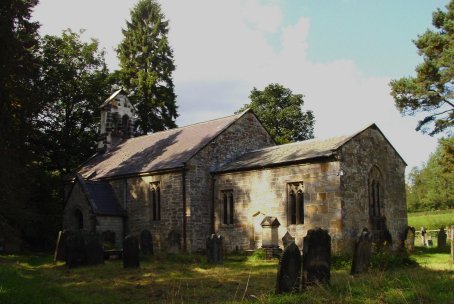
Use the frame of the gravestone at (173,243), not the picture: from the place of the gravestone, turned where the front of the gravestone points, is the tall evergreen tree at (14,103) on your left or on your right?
on your right

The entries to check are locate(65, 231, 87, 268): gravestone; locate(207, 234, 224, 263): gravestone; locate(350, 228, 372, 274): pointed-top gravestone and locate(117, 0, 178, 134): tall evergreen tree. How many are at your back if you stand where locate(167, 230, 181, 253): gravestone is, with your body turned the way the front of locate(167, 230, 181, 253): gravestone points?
1

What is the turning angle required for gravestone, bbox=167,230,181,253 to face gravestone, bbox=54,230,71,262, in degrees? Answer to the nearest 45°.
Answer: approximately 90° to its right

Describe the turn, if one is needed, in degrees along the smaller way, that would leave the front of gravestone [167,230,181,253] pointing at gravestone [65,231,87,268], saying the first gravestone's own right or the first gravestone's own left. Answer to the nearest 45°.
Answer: approximately 45° to the first gravestone's own right

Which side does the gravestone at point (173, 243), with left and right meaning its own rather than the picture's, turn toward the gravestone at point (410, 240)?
left

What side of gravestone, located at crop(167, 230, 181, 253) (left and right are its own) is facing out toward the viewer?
front

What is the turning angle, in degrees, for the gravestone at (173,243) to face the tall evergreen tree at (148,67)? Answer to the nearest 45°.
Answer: approximately 180°

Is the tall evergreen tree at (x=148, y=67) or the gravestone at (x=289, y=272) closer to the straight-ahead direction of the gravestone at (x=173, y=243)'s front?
the gravestone

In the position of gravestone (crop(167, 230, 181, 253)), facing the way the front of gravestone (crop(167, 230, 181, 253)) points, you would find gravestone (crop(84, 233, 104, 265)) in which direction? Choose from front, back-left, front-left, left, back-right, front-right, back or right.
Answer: front-right

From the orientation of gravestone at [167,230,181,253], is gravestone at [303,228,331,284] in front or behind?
in front

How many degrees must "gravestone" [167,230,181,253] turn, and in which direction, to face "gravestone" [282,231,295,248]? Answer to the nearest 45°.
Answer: approximately 45° to its left

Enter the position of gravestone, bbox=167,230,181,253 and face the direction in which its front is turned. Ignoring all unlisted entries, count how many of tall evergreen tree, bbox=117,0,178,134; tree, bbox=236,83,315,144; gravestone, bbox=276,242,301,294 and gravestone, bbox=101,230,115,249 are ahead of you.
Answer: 1

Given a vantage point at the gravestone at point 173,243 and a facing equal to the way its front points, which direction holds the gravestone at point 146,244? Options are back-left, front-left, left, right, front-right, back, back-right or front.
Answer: front-right

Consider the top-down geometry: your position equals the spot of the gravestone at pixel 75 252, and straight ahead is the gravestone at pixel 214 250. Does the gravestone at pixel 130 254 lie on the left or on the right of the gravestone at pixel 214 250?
right

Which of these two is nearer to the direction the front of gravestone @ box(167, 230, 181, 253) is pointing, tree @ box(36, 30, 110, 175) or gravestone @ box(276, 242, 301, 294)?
the gravestone

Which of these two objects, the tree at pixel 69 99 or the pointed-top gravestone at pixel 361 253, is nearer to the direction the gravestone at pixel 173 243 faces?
the pointed-top gravestone
